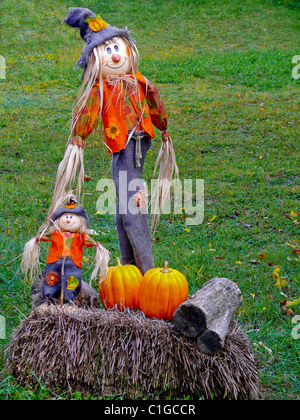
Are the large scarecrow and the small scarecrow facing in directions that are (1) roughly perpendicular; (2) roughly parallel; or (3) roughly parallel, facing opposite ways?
roughly parallel

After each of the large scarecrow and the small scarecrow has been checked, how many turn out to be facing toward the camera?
2

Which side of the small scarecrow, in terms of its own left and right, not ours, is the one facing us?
front
